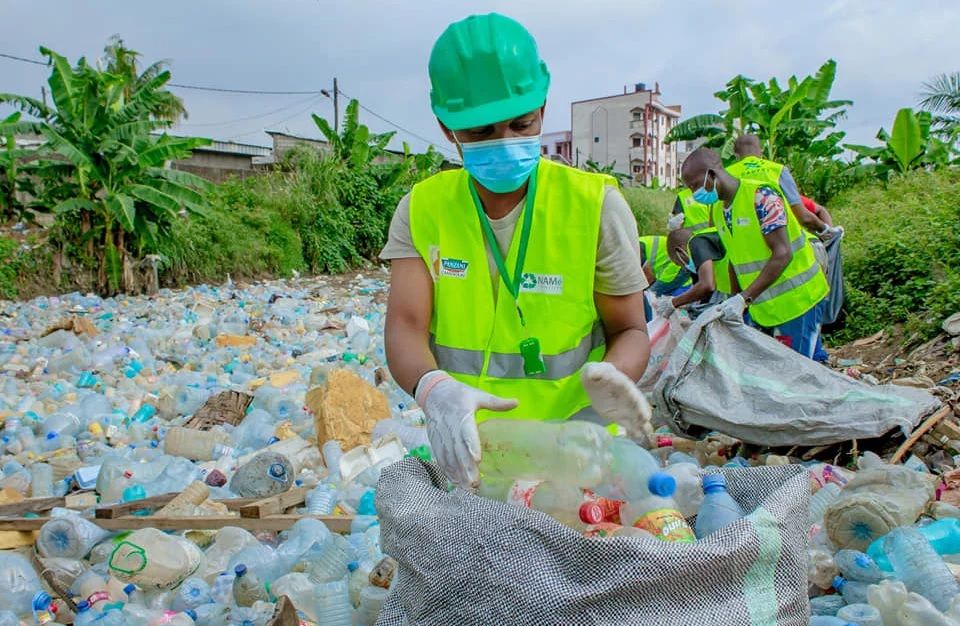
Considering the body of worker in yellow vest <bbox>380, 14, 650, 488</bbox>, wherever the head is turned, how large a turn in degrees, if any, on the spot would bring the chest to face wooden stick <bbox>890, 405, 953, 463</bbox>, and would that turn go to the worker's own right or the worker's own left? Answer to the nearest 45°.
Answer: approximately 135° to the worker's own left

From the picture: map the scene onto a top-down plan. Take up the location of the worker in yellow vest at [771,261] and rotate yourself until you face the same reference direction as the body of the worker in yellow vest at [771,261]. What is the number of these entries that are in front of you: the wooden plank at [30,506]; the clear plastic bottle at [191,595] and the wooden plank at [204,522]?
3

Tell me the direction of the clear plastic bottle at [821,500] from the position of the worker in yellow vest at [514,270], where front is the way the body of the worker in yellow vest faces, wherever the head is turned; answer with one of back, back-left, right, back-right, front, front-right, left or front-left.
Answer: back-left

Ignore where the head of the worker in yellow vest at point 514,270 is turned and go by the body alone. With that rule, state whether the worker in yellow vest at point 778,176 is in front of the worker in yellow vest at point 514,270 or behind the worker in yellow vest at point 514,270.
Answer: behind

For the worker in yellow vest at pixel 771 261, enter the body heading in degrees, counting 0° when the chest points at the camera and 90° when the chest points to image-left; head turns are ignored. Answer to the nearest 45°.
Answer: approximately 45°

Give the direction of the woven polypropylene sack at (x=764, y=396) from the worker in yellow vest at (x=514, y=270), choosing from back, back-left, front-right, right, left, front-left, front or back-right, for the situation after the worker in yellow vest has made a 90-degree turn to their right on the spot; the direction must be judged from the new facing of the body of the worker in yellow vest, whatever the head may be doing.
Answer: back-right

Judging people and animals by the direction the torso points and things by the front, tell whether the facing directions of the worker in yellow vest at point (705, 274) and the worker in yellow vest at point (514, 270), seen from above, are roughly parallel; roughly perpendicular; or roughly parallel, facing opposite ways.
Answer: roughly perpendicular
